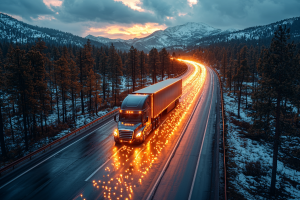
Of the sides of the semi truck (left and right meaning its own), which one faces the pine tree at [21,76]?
right

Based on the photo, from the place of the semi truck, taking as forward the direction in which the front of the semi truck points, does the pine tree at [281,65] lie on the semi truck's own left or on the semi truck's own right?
on the semi truck's own left
